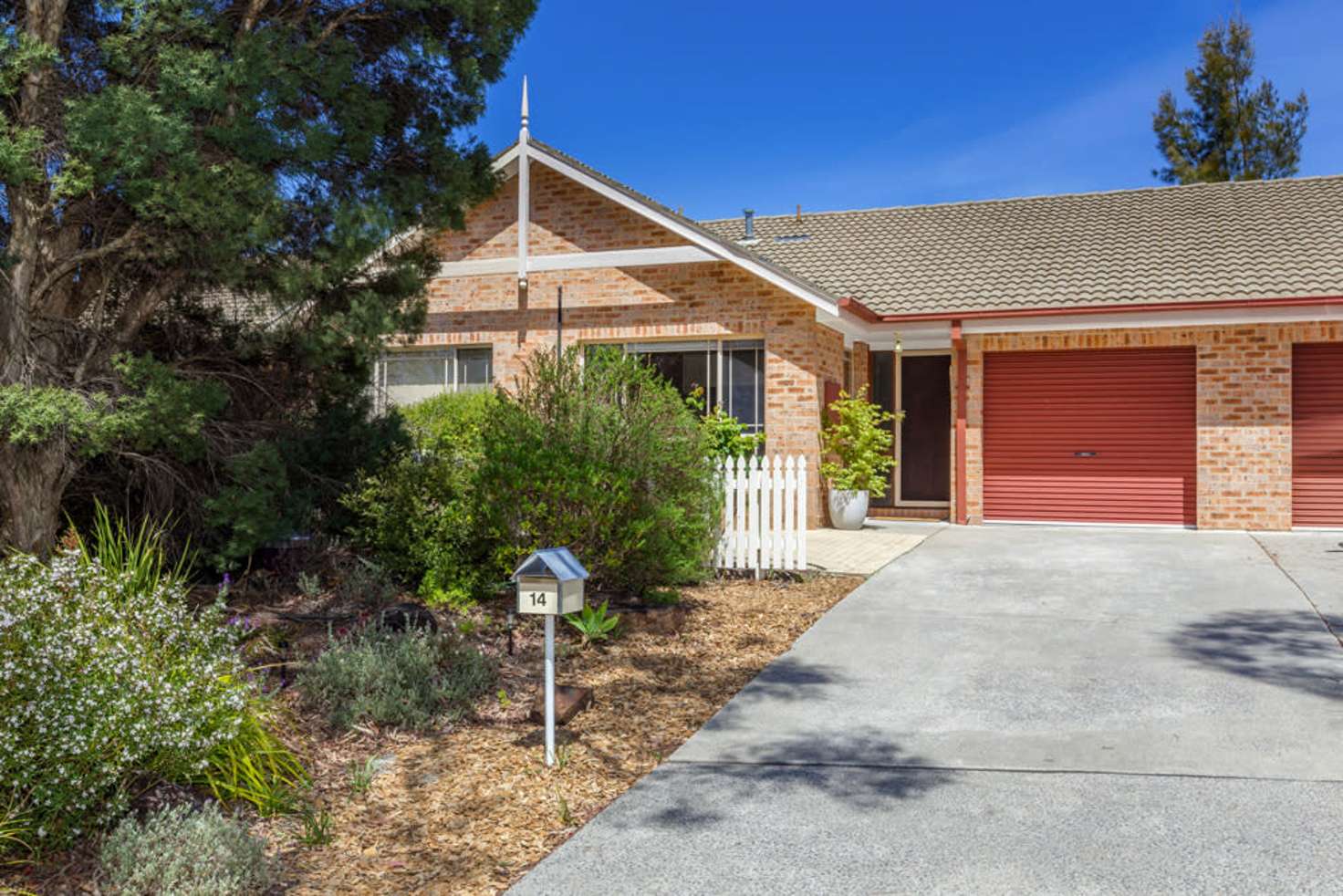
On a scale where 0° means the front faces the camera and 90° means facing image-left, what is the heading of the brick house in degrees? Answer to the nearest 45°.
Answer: approximately 0°

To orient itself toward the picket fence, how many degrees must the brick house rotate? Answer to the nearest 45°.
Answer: approximately 45° to its right

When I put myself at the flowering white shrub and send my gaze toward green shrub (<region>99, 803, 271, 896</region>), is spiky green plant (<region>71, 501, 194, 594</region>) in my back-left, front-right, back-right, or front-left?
back-left

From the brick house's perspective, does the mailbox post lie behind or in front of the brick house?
in front

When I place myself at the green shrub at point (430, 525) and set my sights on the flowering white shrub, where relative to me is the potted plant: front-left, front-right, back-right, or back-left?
back-left

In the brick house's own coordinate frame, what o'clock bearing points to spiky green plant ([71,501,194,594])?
The spiky green plant is roughly at 1 o'clock from the brick house.

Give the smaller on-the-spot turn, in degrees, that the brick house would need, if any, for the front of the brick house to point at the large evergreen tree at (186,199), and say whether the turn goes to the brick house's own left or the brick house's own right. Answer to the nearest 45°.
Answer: approximately 45° to the brick house's own right

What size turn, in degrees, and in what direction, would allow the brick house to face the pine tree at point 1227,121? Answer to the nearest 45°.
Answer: approximately 135° to its left

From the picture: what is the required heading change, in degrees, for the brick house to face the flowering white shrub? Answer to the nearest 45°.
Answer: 0° — it already faces it
